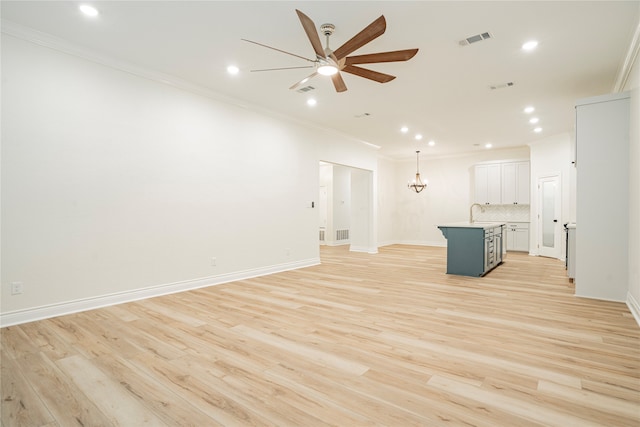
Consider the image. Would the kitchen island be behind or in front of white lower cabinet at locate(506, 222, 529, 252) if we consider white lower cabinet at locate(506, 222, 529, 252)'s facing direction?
in front

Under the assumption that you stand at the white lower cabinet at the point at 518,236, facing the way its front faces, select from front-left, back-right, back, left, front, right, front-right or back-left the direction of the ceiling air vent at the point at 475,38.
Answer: front

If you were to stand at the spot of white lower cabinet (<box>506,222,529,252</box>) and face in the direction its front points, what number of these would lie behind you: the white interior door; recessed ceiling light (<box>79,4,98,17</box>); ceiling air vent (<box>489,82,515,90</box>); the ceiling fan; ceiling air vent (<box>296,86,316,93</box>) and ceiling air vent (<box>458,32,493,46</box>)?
0

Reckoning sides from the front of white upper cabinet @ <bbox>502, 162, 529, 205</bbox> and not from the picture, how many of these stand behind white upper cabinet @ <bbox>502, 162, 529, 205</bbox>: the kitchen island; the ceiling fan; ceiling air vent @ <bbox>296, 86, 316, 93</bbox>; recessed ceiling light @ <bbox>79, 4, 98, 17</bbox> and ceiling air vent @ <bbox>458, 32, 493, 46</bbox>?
0

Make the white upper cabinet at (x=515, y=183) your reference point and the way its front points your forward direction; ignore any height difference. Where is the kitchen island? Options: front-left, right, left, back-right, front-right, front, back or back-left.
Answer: front

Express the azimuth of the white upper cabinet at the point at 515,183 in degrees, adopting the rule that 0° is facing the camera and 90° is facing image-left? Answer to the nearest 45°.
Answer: approximately 0°

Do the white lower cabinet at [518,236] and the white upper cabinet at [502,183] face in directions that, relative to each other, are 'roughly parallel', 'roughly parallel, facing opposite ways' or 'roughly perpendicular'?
roughly parallel

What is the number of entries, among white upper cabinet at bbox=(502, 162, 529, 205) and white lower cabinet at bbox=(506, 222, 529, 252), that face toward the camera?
2

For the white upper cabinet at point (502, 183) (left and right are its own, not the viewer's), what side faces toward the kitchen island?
front

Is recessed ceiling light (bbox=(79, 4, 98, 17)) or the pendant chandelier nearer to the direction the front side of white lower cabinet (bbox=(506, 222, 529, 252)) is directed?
the recessed ceiling light

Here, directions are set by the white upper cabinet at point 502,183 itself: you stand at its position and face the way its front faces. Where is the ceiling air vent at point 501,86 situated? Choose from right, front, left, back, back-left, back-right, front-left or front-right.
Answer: front

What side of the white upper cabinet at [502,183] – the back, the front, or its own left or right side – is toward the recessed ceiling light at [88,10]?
front

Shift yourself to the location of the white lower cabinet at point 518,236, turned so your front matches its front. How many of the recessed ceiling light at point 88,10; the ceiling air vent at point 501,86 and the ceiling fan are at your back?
0

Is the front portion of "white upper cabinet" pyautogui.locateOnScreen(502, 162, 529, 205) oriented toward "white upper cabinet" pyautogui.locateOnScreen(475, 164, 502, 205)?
no

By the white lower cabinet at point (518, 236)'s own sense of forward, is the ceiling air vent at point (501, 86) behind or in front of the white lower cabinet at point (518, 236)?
in front

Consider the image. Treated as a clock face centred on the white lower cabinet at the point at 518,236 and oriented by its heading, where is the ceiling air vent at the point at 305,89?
The ceiling air vent is roughly at 1 o'clock from the white lower cabinet.

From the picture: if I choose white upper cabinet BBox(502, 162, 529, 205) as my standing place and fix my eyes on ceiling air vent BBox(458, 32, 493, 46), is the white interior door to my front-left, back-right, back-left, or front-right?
front-left

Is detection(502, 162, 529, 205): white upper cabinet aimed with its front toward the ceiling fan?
yes

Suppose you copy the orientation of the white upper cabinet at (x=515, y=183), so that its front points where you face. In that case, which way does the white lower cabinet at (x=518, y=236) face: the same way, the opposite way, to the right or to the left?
the same way

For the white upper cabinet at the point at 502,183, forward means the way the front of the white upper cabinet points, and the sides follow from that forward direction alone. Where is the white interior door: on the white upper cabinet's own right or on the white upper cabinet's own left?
on the white upper cabinet's own left

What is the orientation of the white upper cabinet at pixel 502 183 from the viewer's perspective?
toward the camera
